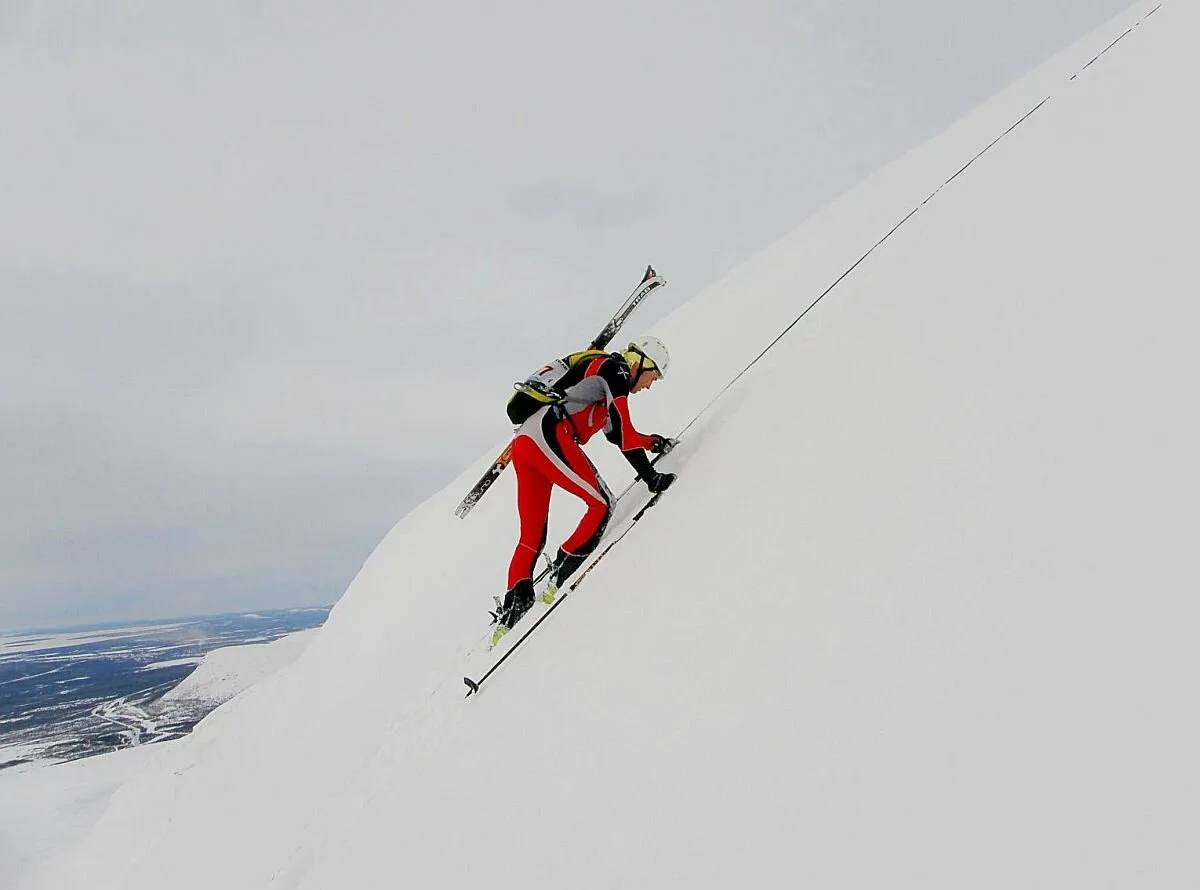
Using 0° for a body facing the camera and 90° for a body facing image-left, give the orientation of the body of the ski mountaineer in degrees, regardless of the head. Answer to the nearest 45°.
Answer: approximately 270°
